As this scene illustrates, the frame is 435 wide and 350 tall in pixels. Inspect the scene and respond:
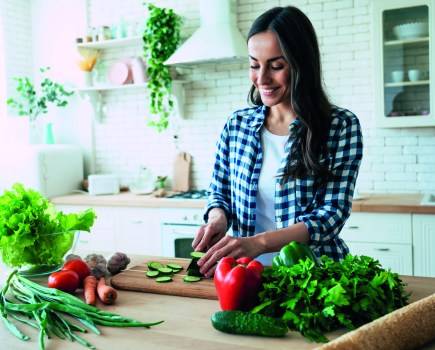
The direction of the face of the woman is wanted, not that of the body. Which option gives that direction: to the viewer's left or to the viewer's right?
to the viewer's left

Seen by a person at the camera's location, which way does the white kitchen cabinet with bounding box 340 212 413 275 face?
facing the viewer

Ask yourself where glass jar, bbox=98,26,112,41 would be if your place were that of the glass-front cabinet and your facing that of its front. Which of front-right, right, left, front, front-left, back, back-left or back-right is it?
right

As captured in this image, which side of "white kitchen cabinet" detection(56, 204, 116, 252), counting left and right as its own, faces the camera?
front

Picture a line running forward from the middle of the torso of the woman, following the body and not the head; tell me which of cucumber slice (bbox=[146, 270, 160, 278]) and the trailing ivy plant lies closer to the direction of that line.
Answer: the cucumber slice

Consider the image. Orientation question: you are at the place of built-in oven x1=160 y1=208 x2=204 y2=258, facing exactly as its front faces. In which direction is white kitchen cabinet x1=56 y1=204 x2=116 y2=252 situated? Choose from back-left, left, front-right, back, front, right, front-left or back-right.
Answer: back-right

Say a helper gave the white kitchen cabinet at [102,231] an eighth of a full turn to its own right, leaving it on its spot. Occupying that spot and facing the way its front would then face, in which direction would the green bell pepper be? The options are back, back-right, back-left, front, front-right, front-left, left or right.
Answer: front-left

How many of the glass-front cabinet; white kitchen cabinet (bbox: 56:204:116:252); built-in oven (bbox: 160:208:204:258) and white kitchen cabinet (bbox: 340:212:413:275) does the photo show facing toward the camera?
4

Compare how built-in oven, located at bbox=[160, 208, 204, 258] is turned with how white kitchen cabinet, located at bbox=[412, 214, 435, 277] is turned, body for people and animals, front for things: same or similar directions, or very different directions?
same or similar directions

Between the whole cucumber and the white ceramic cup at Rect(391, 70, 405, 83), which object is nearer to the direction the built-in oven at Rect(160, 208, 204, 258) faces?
the whole cucumber

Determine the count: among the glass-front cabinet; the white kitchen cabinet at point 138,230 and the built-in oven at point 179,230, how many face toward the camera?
3

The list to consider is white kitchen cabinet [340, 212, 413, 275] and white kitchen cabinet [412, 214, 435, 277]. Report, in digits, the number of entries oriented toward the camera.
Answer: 2

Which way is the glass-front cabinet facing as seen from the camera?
toward the camera

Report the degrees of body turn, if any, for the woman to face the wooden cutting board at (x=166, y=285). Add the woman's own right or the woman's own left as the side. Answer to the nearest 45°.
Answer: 0° — they already face it

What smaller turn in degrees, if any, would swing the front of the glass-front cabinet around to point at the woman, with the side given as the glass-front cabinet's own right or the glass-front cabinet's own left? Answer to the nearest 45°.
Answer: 0° — it already faces them
